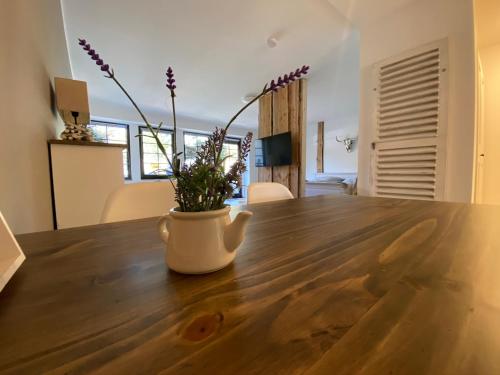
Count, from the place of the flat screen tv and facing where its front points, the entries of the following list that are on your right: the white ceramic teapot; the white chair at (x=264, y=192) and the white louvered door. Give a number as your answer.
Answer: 0

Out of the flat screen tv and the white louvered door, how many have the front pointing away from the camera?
0

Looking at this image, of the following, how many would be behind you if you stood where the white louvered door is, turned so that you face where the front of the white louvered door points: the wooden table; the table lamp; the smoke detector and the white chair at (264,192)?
0

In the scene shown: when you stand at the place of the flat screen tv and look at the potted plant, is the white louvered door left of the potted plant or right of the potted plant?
left

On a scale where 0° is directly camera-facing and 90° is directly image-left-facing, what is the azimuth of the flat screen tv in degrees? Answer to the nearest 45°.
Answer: approximately 45°

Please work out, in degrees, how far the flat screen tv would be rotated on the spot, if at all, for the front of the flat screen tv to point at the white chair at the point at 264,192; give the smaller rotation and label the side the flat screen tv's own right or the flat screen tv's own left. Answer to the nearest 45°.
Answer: approximately 45° to the flat screen tv's own left

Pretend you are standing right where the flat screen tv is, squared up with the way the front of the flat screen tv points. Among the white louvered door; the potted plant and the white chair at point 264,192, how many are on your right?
0

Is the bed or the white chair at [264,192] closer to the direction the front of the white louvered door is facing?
the white chair

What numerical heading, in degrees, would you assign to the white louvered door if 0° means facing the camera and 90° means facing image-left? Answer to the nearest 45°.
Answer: approximately 45°

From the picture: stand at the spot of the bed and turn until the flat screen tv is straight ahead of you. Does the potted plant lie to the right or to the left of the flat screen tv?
left

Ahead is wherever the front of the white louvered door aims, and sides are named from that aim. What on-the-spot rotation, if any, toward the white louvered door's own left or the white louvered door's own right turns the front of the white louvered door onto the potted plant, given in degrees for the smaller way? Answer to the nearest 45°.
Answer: approximately 45° to the white louvered door's own left

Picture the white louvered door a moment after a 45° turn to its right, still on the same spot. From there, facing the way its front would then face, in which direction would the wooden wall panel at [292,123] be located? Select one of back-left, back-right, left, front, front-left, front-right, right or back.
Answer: front-right

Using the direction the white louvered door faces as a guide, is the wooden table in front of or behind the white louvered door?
in front

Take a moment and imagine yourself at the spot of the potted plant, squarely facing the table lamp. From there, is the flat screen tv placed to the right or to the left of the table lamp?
right

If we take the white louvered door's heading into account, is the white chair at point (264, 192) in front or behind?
in front

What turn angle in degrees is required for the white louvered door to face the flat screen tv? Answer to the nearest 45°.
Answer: approximately 90° to its right

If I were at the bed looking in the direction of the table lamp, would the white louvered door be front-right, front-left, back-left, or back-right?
front-left

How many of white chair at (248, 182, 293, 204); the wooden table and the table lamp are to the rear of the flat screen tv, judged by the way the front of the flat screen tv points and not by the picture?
0
